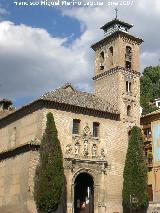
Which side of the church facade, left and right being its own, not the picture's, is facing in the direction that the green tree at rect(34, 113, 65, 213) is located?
right

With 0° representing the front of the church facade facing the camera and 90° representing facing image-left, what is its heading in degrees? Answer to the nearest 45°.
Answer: approximately 315°
